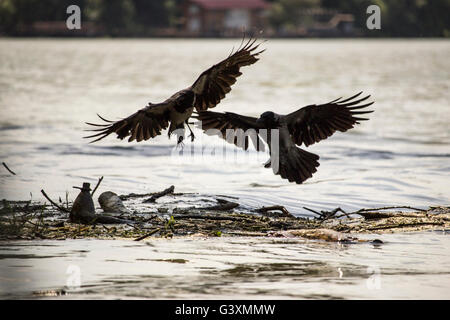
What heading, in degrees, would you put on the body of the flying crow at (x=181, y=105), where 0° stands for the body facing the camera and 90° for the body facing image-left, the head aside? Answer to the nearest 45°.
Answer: approximately 315°

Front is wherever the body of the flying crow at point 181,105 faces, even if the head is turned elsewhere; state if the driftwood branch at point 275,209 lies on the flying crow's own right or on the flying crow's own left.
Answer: on the flying crow's own left
